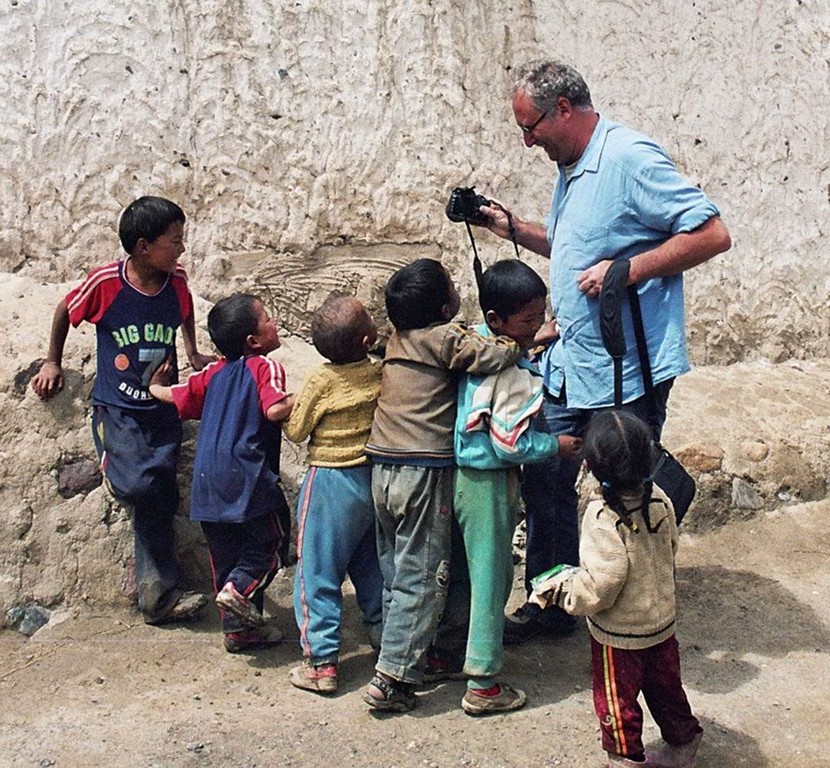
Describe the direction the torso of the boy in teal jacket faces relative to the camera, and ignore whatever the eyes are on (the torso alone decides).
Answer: to the viewer's right

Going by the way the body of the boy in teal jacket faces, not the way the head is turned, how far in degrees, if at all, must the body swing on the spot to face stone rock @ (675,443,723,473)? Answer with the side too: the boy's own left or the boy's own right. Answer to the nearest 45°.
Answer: approximately 45° to the boy's own left

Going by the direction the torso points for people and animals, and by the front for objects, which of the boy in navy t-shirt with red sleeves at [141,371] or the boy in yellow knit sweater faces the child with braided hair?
the boy in navy t-shirt with red sleeves

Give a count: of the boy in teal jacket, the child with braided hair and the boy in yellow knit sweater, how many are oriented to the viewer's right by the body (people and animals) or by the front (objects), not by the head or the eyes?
1

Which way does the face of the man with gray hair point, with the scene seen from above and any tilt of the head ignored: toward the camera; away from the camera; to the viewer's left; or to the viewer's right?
to the viewer's left

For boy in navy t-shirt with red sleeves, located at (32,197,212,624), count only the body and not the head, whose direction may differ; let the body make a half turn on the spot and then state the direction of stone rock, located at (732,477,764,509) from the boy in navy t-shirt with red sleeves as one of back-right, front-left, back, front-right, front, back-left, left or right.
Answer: back-right

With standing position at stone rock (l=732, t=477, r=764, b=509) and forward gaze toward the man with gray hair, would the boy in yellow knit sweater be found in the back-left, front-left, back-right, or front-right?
front-right

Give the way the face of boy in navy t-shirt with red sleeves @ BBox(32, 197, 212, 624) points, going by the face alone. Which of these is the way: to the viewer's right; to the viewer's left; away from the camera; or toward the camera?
to the viewer's right

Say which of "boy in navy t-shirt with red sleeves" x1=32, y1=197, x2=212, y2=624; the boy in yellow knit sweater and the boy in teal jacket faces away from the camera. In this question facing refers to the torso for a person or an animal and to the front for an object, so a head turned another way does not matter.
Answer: the boy in yellow knit sweater

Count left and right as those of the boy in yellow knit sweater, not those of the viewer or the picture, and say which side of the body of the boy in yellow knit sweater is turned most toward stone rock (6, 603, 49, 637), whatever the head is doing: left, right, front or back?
left

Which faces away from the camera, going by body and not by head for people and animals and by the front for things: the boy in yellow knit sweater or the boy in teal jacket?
the boy in yellow knit sweater

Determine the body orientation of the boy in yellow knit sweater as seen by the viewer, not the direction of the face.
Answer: away from the camera

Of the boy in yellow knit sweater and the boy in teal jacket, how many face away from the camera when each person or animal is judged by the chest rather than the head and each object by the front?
1
